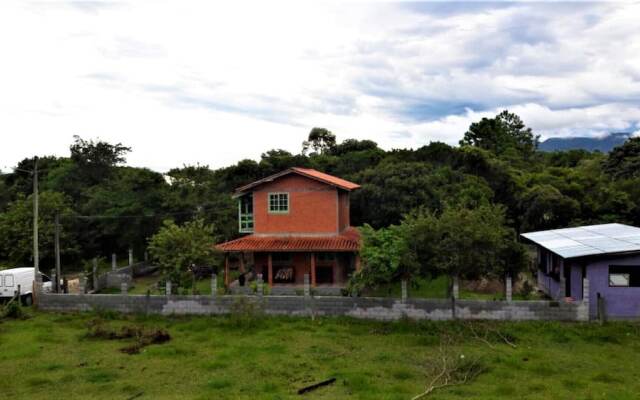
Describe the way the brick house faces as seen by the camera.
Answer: facing the viewer

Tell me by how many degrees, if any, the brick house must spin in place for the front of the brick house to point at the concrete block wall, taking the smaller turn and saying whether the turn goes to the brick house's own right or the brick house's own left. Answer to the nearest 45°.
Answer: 0° — it already faces it

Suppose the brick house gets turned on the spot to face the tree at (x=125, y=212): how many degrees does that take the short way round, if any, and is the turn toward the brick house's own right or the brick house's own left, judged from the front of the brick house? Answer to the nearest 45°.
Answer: approximately 135° to the brick house's own right

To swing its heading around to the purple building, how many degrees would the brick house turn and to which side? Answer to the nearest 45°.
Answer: approximately 45° to its left
